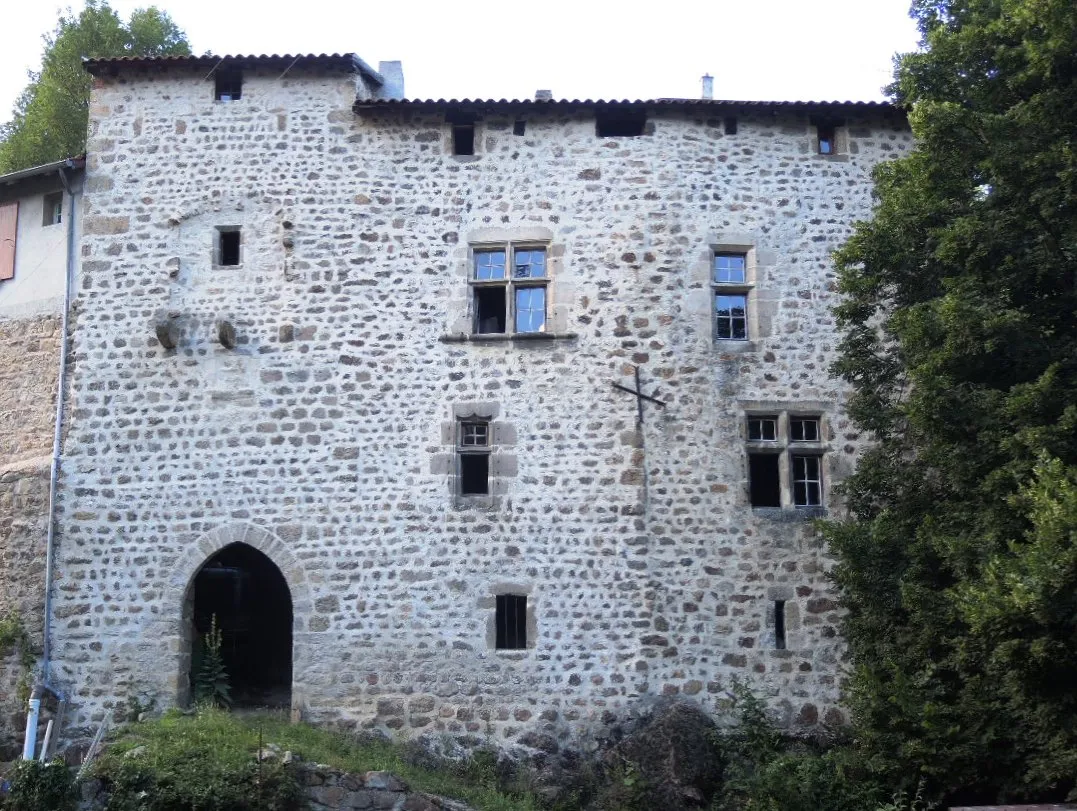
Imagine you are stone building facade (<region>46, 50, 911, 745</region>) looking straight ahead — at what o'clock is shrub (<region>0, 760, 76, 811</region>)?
The shrub is roughly at 2 o'clock from the stone building facade.

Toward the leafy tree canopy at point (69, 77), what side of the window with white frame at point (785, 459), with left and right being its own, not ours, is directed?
right

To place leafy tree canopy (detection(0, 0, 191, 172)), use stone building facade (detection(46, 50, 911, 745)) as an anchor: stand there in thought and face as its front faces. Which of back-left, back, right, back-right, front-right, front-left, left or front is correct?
back-right

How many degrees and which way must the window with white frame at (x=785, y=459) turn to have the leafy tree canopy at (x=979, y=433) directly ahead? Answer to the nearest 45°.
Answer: approximately 45° to its left

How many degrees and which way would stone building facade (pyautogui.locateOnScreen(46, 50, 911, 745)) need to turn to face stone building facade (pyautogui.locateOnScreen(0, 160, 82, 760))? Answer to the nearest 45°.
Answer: approximately 90° to its right

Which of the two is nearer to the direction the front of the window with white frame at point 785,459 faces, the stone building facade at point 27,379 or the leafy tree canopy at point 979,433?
the leafy tree canopy

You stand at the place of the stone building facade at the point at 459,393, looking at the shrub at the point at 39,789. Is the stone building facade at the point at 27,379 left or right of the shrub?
right

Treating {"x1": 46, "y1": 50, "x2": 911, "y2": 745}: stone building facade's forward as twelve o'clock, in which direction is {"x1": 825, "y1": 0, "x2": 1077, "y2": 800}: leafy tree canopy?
The leafy tree canopy is roughly at 10 o'clock from the stone building facade.
